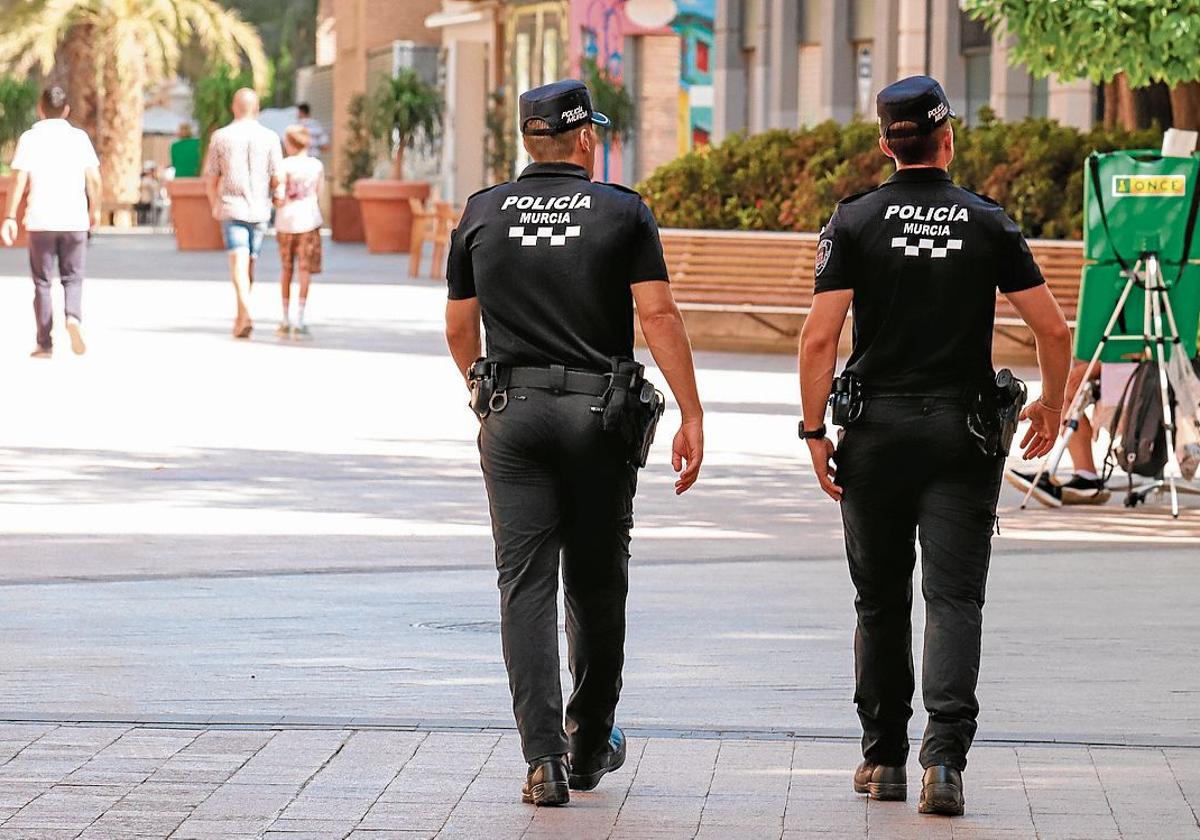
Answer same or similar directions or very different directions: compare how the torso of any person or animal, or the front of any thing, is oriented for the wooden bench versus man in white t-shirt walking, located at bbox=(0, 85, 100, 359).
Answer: very different directions

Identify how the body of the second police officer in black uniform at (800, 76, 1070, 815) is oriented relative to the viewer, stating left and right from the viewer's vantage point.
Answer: facing away from the viewer

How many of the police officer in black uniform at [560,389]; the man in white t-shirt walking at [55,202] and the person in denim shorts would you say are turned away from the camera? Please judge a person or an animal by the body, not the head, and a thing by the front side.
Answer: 3

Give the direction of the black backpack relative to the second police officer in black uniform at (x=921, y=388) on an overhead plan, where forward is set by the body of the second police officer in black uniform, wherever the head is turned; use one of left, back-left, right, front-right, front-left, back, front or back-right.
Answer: front

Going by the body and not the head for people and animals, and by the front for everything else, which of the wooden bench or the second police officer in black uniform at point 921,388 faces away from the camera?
the second police officer in black uniform

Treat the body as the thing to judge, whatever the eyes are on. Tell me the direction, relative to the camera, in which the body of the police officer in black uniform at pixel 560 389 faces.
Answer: away from the camera

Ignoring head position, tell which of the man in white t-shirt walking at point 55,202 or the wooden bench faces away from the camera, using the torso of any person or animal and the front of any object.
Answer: the man in white t-shirt walking

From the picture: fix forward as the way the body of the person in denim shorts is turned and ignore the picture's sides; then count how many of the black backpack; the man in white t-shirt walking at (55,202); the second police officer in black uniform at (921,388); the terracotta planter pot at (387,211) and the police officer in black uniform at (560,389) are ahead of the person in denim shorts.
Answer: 1

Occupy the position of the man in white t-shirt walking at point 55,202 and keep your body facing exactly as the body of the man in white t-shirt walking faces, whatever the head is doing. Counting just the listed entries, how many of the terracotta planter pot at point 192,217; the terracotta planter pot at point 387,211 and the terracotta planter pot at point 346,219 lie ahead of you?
3

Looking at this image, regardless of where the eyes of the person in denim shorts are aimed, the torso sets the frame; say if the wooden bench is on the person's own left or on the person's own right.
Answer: on the person's own right

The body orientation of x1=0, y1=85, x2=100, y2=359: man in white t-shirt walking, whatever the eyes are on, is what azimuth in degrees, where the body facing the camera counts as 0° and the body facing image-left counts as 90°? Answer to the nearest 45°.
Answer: approximately 180°

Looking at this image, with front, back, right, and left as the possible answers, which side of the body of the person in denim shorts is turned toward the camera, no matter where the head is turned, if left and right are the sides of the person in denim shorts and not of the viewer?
back

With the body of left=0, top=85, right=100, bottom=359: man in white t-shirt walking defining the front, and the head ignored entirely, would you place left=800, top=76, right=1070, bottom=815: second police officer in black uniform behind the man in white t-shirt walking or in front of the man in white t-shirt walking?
behind

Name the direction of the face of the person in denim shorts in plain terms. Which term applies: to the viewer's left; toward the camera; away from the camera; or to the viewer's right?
away from the camera

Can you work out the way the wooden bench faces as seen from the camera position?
facing the viewer

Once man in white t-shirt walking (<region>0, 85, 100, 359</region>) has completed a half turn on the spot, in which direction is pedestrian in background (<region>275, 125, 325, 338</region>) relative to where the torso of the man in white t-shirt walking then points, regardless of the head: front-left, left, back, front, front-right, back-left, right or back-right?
back-left

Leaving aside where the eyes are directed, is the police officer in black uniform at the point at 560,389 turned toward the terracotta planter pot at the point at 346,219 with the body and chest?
yes
